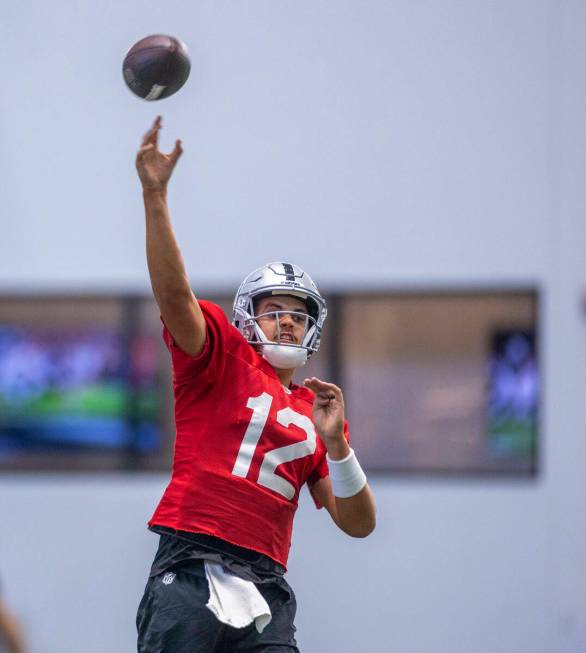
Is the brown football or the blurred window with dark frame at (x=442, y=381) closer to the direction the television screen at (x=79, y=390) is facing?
the brown football

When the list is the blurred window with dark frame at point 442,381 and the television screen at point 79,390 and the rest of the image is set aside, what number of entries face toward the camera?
2

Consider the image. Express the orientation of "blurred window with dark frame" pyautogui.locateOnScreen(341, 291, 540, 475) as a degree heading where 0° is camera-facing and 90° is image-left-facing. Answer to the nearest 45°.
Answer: approximately 0°

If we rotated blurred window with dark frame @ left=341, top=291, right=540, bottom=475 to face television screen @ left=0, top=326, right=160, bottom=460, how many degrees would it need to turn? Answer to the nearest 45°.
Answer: approximately 90° to its right

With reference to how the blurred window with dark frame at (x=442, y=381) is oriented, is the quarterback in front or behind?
in front

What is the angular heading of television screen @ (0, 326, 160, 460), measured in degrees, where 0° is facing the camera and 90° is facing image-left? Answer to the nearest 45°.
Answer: approximately 0°

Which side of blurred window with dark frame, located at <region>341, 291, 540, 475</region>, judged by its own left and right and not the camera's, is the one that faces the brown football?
front

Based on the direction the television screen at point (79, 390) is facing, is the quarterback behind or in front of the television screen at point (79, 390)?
in front

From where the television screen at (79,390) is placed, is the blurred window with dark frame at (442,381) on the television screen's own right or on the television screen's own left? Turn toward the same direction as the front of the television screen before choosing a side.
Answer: on the television screen's own left

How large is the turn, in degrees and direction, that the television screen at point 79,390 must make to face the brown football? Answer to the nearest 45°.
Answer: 0° — it already faces it

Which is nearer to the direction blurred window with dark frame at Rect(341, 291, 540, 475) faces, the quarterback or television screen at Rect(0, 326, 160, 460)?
the quarterback
